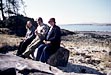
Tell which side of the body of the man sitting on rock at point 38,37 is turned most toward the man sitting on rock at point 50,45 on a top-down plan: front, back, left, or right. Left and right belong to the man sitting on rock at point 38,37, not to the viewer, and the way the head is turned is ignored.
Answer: left

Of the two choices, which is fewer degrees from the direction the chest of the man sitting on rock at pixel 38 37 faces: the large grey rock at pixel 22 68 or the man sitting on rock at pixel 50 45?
the large grey rock

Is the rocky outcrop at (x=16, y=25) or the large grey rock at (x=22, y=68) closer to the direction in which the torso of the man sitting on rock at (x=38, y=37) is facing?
the large grey rock

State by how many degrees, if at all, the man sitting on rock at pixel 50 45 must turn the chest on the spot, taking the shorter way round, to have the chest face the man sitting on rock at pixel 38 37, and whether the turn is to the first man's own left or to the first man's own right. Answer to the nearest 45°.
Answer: approximately 90° to the first man's own right

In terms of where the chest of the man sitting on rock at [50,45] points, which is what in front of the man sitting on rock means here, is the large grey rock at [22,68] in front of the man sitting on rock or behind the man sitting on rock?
in front

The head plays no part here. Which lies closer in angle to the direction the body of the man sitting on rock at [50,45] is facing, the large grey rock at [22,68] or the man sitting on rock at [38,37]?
the large grey rock

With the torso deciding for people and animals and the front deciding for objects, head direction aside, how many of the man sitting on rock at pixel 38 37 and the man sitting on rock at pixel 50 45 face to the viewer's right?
0

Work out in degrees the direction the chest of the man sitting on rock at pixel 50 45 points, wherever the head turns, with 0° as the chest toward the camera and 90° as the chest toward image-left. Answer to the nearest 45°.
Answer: approximately 45°

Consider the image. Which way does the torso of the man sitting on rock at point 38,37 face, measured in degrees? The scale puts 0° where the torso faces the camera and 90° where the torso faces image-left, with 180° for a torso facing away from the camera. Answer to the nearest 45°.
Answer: approximately 45°

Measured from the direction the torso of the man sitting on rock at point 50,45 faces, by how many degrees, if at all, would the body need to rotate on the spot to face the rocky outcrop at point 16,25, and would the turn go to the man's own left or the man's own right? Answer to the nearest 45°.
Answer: approximately 135° to the man's own right
